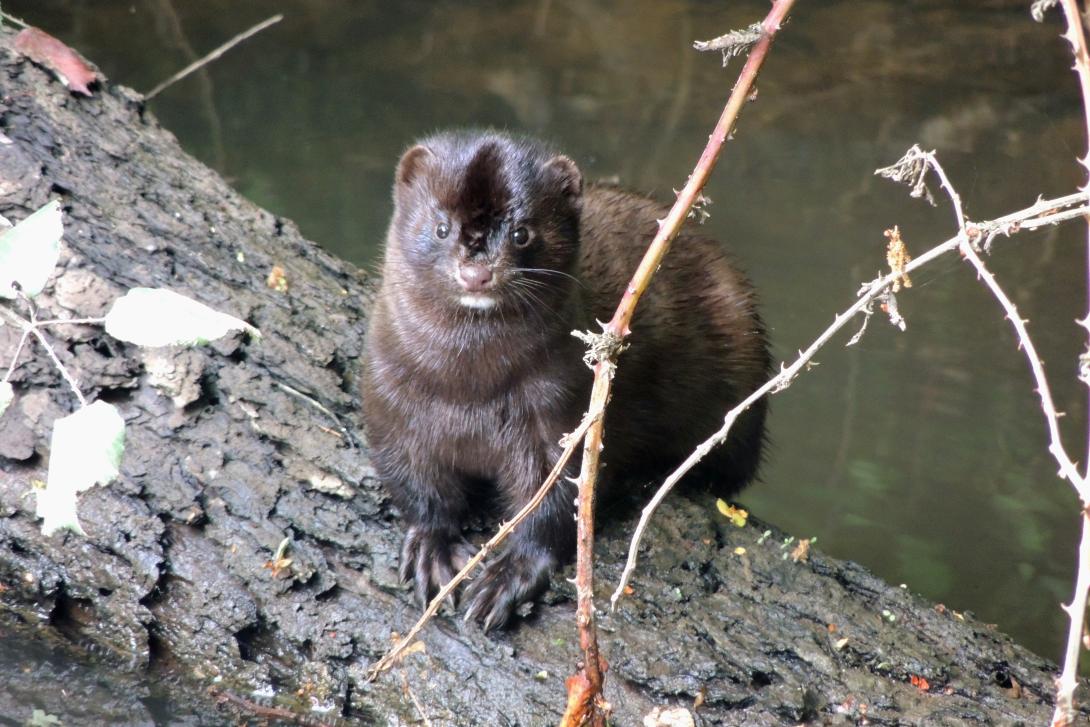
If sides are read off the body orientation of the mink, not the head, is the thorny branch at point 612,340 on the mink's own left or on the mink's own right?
on the mink's own left

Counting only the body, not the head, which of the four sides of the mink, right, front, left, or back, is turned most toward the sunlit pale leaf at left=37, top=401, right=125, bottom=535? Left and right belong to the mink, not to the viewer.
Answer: front

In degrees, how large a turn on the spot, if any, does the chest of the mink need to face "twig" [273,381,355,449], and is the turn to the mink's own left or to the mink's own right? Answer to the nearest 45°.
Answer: approximately 90° to the mink's own right

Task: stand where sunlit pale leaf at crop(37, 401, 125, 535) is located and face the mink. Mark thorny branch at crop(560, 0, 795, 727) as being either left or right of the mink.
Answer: right

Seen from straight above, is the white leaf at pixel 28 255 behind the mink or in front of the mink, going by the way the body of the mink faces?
in front

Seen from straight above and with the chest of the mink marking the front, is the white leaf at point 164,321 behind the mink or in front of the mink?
in front

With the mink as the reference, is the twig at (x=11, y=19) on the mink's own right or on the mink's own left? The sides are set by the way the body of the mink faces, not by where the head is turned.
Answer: on the mink's own right
